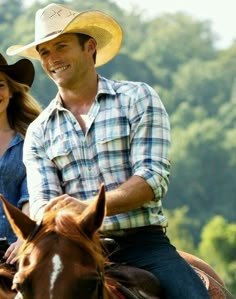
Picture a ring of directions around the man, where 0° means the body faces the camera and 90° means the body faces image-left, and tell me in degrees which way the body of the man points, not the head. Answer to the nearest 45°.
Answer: approximately 45°

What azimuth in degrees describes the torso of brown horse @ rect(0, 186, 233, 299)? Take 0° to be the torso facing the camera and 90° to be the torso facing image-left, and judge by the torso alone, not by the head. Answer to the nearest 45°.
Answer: approximately 45°

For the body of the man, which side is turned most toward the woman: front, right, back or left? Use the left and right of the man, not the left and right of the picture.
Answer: right

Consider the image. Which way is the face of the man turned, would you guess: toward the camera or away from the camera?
toward the camera
